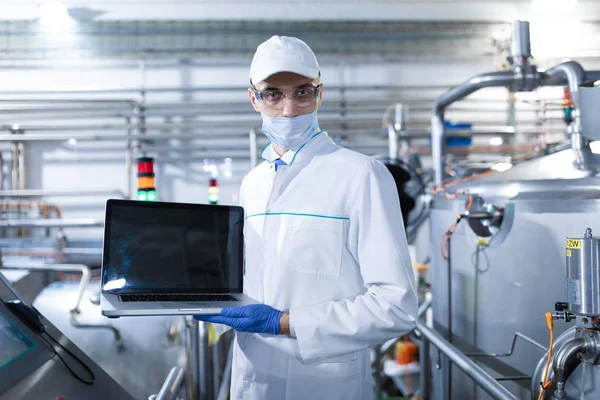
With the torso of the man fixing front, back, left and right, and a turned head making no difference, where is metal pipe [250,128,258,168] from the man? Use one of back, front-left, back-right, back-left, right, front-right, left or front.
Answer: back-right

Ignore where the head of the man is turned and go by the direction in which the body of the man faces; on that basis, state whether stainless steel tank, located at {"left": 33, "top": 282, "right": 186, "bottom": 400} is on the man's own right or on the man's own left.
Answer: on the man's own right

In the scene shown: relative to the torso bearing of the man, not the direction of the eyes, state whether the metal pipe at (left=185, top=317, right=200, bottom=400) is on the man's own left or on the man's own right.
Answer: on the man's own right

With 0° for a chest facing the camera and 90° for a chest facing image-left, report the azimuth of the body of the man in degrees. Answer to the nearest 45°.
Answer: approximately 45°

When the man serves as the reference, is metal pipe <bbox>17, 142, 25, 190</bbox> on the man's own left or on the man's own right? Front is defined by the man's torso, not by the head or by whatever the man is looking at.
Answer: on the man's own right

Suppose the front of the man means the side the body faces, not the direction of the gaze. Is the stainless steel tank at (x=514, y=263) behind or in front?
behind

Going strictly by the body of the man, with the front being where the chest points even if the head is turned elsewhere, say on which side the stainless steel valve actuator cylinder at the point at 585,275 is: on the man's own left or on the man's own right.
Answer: on the man's own left

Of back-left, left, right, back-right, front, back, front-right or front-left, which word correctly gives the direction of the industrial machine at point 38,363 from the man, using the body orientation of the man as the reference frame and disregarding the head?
front-right

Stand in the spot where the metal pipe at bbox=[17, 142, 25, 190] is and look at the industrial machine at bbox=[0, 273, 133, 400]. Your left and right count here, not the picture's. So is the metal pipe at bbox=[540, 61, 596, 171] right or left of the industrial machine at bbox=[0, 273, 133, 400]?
left
